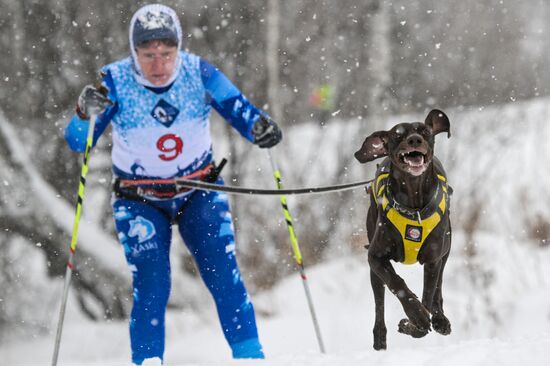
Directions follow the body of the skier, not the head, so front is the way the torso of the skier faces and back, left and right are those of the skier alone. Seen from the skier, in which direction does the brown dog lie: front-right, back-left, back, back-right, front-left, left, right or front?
front-left

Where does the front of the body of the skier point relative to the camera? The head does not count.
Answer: toward the camera

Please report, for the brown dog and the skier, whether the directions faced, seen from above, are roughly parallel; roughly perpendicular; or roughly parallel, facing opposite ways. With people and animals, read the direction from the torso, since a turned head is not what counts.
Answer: roughly parallel

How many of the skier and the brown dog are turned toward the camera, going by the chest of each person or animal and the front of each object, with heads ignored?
2

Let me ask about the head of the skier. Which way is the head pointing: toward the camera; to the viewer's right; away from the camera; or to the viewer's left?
toward the camera

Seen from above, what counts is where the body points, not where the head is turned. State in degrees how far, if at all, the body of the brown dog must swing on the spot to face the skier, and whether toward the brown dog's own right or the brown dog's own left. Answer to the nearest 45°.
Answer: approximately 135° to the brown dog's own right

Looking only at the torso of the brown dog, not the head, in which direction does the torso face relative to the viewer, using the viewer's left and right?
facing the viewer
